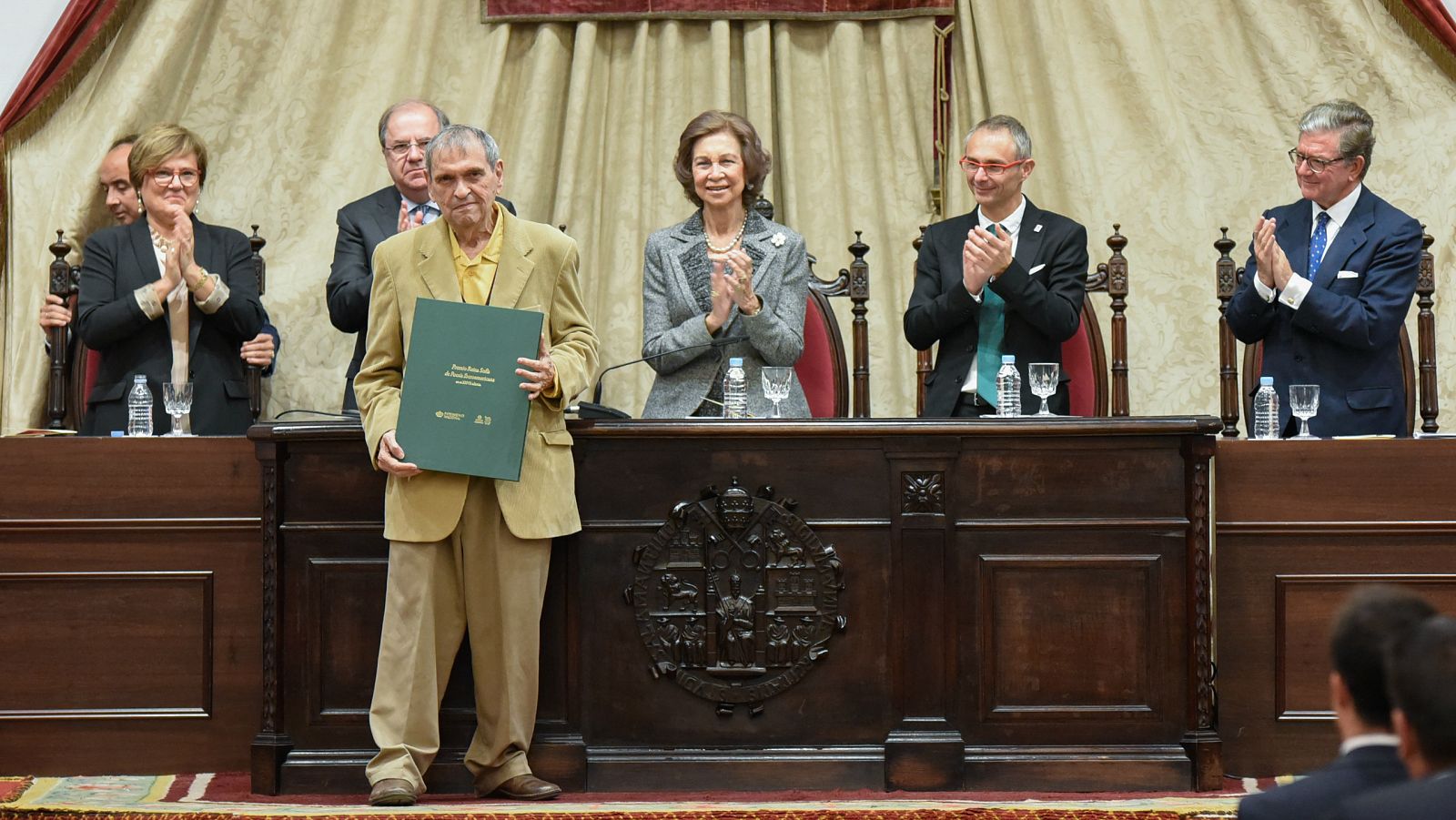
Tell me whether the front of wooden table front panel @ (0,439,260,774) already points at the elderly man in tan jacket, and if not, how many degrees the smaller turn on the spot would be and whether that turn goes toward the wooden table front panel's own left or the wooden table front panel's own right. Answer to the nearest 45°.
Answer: approximately 45° to the wooden table front panel's own left

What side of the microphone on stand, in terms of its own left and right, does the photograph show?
right

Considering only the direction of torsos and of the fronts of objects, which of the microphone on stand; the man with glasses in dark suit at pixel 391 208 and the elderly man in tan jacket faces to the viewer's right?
the microphone on stand

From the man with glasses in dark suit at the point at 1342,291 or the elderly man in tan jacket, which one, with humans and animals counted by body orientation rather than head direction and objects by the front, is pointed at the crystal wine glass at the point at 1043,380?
the man with glasses in dark suit

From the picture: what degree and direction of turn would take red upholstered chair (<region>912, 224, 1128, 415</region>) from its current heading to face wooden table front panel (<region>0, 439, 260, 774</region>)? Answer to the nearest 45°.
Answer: approximately 45° to its right

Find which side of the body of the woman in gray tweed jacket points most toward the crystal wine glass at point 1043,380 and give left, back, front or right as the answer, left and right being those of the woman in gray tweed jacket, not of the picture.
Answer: left

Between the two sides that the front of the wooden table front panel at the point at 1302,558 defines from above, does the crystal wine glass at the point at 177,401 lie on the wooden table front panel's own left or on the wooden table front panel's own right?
on the wooden table front panel's own right

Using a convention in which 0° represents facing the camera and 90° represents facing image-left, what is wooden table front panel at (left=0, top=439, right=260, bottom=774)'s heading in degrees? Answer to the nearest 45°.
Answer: approximately 0°

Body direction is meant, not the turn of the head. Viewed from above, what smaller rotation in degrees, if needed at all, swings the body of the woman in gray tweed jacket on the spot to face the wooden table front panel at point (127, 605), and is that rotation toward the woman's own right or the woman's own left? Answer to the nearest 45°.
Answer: approximately 90° to the woman's own right
